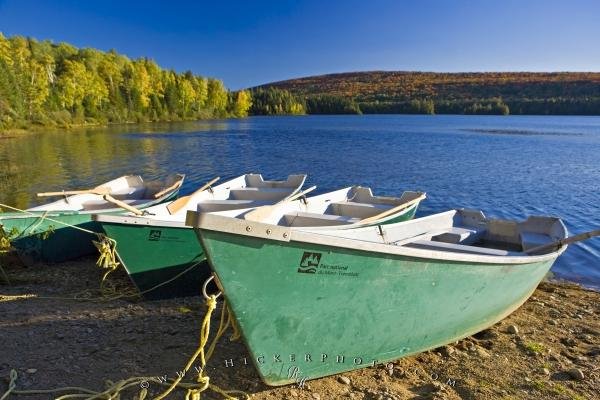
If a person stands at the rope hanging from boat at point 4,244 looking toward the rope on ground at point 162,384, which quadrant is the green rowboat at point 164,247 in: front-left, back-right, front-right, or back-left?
front-left

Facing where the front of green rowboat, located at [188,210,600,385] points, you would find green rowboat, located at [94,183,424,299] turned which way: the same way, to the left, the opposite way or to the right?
the same way

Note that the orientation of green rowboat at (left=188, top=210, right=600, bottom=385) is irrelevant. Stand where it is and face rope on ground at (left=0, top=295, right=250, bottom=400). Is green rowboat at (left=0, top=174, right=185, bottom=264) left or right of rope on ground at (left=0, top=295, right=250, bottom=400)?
right

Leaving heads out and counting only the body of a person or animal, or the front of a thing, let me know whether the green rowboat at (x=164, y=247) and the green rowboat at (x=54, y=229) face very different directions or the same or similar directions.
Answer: same or similar directions
